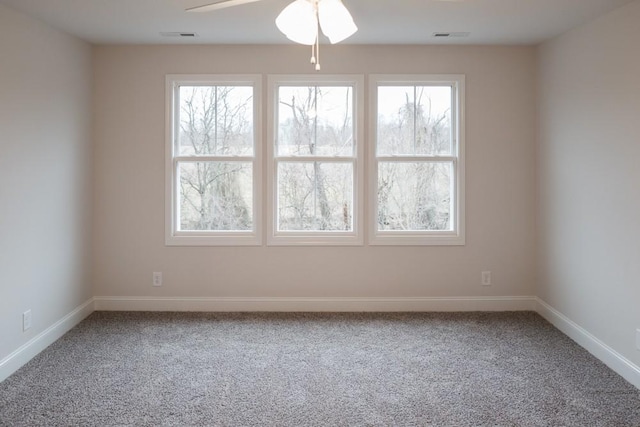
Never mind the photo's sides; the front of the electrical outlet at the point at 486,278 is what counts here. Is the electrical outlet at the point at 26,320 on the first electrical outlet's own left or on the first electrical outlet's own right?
on the first electrical outlet's own right

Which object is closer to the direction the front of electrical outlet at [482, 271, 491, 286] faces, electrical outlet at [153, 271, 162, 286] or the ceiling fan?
the ceiling fan

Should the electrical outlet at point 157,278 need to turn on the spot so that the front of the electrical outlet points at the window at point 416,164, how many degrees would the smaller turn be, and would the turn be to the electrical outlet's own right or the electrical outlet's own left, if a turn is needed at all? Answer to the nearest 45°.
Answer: approximately 90° to the electrical outlet's own left

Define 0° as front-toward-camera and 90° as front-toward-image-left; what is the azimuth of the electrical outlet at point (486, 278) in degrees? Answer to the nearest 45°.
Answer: approximately 0°

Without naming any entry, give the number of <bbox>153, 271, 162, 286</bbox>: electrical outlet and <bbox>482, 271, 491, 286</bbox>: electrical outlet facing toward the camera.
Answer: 2

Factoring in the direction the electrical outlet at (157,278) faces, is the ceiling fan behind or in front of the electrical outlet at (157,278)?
in front

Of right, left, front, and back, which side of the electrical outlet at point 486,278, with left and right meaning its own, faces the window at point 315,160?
right

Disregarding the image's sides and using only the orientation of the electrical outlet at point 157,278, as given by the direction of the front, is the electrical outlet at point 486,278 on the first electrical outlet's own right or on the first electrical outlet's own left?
on the first electrical outlet's own left

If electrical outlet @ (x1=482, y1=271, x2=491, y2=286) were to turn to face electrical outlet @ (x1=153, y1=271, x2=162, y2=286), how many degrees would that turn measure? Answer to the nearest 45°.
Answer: approximately 90° to its right
